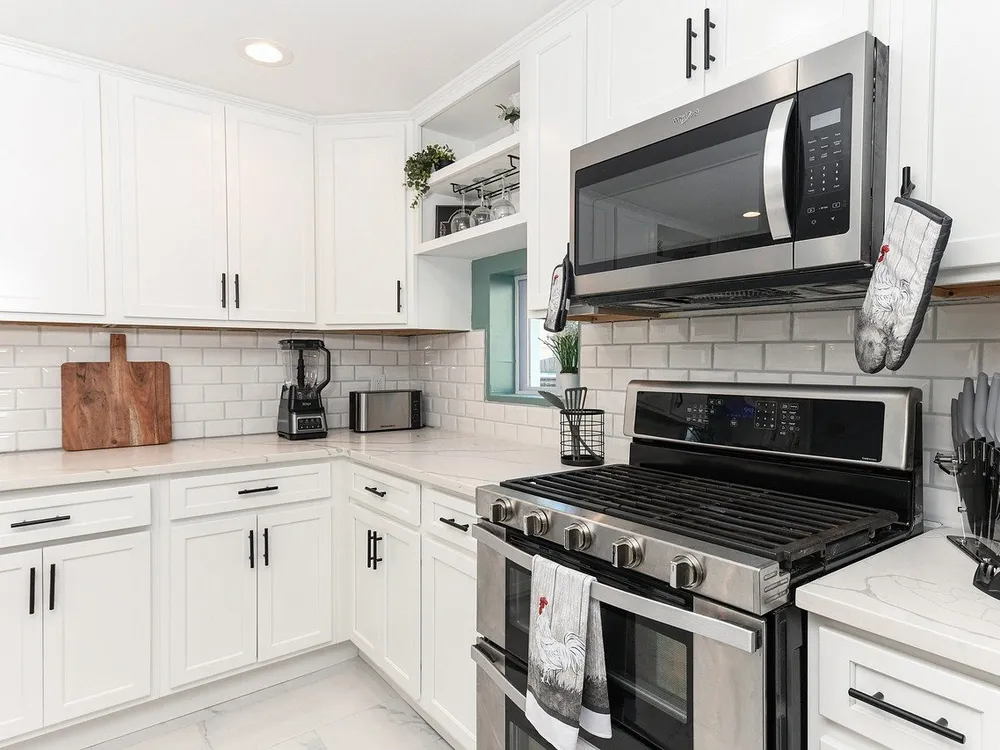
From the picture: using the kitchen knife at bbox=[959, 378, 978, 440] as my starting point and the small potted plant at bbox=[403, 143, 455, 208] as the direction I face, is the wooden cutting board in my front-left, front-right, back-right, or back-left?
front-left

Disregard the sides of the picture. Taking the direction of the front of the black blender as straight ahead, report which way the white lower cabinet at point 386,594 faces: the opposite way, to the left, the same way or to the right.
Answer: to the right

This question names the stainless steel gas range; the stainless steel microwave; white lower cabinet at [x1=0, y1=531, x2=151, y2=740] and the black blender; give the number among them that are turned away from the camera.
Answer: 0

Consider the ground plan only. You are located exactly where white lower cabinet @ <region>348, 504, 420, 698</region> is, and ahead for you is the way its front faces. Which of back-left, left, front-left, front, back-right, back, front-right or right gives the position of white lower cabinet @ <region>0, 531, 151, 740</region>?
front-right

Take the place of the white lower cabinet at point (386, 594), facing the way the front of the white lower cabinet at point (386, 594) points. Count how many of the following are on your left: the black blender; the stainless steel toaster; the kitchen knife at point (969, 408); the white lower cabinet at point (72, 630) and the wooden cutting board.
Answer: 1

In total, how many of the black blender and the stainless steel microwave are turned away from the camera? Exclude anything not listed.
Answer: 0

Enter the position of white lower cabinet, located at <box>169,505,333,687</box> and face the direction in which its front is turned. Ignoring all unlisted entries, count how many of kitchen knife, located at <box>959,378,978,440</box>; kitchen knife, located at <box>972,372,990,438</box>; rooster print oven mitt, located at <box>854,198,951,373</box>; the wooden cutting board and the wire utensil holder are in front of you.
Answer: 4

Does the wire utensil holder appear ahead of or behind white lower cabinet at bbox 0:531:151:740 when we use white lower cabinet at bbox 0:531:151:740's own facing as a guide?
ahead

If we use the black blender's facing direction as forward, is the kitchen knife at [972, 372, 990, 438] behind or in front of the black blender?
in front

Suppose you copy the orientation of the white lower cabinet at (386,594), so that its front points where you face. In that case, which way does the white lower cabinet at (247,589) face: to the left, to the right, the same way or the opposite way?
to the left

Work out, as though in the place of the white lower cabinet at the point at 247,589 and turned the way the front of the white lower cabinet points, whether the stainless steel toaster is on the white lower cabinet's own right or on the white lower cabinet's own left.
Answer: on the white lower cabinet's own left

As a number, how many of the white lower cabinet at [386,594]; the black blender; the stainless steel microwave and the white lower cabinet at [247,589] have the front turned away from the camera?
0

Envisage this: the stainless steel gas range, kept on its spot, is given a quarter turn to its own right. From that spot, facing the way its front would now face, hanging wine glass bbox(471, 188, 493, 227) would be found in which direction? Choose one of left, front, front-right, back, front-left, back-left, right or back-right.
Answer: front
